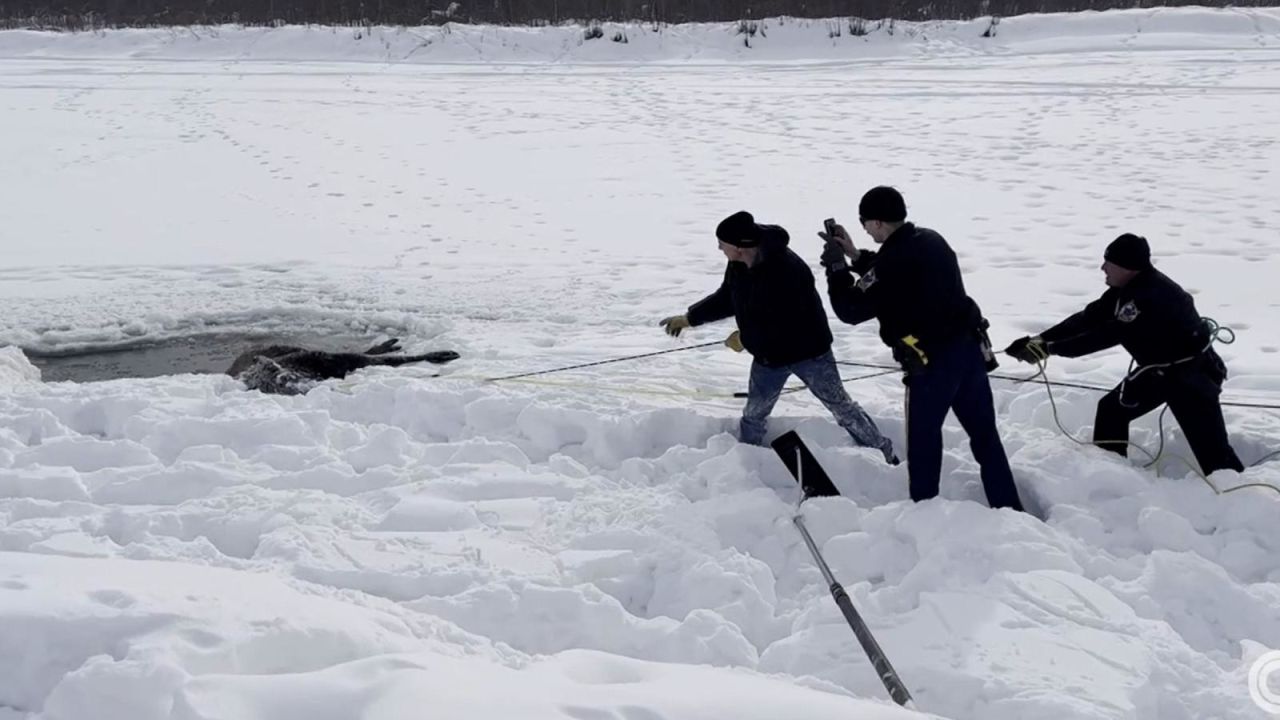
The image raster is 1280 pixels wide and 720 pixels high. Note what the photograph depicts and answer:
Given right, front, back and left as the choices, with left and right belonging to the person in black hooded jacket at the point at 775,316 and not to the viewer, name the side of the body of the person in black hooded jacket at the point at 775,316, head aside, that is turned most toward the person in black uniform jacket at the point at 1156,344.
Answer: back

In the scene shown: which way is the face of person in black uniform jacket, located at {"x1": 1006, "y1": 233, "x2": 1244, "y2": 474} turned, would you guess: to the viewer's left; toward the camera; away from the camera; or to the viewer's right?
to the viewer's left

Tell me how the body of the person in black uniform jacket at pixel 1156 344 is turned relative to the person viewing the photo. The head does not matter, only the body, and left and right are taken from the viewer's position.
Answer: facing to the left of the viewer

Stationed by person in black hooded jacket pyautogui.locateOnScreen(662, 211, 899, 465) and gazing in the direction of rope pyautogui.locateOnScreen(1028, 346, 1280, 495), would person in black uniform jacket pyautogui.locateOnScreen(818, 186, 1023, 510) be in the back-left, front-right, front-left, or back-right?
front-right

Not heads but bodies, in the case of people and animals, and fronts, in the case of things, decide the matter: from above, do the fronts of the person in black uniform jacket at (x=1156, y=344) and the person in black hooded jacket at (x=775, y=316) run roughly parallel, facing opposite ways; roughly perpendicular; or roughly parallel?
roughly parallel

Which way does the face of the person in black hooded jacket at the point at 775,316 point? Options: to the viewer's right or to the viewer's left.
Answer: to the viewer's left

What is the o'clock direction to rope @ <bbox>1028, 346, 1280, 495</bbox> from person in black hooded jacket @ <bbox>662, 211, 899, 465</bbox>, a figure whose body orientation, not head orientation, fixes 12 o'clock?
The rope is roughly at 6 o'clock from the person in black hooded jacket.

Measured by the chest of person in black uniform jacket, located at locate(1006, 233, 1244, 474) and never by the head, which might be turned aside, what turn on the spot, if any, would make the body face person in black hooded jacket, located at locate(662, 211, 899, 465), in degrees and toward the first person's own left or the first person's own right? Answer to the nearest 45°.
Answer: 0° — they already face them

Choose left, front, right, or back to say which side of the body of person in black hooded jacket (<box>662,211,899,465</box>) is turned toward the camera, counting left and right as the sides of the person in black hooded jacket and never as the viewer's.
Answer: left

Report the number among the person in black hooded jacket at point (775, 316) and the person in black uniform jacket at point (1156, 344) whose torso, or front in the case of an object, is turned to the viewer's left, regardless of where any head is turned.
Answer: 2
